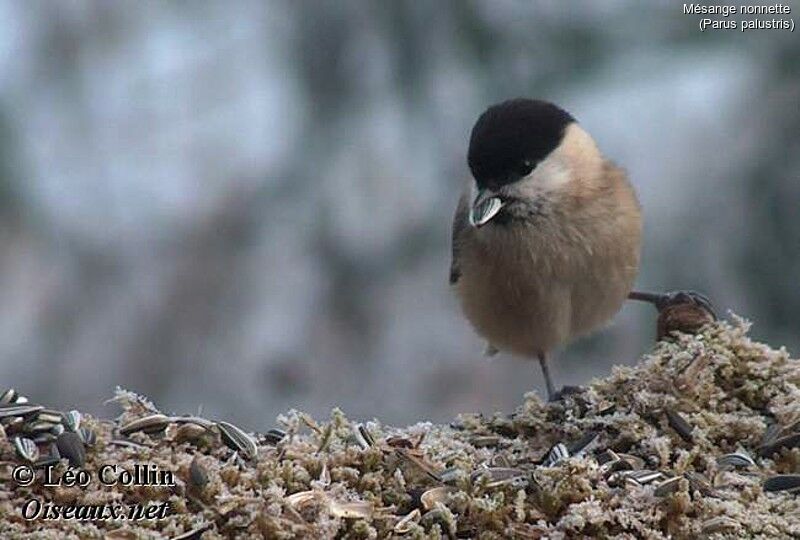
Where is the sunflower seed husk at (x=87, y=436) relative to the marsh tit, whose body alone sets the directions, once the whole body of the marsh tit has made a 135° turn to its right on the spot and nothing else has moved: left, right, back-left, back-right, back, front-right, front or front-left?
left

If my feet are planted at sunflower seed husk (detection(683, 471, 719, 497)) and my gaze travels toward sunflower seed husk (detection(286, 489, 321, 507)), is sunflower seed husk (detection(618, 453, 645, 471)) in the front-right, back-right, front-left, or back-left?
front-right

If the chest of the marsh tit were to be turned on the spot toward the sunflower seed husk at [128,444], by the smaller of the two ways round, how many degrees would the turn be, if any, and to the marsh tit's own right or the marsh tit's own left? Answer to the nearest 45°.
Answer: approximately 45° to the marsh tit's own right

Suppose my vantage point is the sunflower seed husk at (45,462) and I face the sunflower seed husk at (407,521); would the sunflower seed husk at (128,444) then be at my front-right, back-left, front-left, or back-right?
front-left

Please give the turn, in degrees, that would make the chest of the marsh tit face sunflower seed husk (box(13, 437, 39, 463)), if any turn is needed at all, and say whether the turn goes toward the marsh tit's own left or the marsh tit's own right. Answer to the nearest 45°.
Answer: approximately 45° to the marsh tit's own right

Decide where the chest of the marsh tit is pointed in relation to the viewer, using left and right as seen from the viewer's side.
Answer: facing the viewer

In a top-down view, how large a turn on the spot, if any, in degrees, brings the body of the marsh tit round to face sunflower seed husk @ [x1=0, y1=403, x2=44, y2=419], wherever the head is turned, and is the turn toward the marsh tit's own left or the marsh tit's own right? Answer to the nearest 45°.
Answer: approximately 45° to the marsh tit's own right

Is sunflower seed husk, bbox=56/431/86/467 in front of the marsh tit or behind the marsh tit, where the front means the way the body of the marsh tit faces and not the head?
in front
